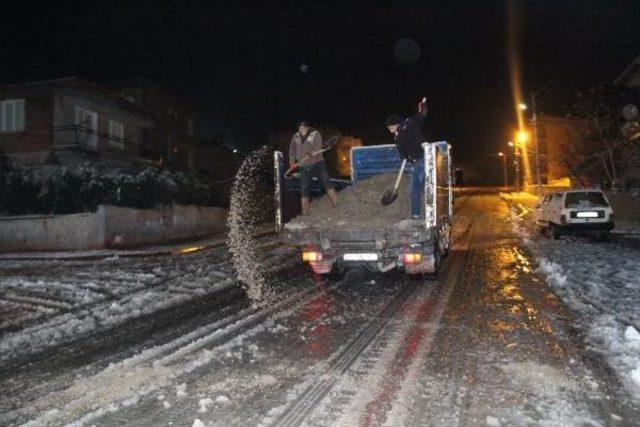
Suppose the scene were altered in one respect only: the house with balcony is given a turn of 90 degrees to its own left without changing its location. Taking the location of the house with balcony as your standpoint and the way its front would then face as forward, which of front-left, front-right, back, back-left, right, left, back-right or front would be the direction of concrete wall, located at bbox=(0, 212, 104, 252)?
back-right

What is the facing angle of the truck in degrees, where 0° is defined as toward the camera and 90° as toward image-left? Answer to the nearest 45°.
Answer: approximately 180°

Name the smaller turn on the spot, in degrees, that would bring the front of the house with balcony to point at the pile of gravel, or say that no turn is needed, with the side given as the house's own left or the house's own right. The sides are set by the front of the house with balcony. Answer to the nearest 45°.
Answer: approximately 45° to the house's own right

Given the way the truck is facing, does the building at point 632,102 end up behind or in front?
in front

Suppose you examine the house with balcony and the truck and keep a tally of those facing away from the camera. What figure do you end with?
1

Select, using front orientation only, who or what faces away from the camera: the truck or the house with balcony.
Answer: the truck

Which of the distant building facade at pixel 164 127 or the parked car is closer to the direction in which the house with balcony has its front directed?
the parked car

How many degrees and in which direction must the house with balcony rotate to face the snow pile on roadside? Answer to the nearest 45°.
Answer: approximately 45° to its right

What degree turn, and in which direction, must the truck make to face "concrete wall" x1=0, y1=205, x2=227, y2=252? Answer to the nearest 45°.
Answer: approximately 45° to its left

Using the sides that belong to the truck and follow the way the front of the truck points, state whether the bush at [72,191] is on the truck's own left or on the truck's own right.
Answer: on the truck's own left

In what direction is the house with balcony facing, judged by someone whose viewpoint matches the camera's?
facing the viewer and to the right of the viewer

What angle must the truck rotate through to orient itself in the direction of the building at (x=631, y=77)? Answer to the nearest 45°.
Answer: approximately 45° to its right

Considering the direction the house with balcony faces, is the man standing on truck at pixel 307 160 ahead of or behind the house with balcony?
ahead

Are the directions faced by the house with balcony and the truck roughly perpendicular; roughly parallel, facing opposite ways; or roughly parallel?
roughly perpendicular

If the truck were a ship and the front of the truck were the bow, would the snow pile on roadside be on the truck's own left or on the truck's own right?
on the truck's own right
